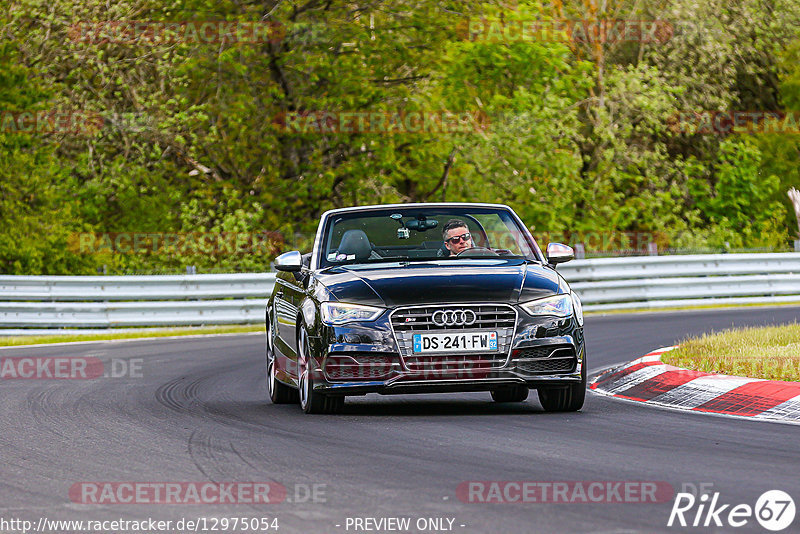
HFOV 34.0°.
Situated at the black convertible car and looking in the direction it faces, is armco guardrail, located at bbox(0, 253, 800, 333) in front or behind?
behind

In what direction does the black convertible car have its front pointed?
toward the camera

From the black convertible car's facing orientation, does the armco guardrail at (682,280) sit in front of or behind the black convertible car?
behind
